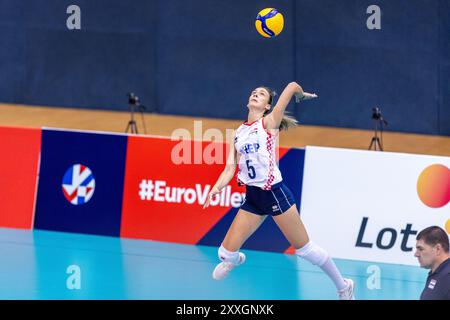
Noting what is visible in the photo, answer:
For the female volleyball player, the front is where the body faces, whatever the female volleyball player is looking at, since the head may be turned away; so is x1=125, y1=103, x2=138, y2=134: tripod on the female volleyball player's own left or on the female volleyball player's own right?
on the female volleyball player's own right

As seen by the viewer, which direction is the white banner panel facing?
toward the camera

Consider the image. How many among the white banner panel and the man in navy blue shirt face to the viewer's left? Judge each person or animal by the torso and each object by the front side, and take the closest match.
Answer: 1

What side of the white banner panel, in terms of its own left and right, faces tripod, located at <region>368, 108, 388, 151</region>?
back

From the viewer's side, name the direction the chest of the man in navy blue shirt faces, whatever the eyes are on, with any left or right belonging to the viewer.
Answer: facing to the left of the viewer

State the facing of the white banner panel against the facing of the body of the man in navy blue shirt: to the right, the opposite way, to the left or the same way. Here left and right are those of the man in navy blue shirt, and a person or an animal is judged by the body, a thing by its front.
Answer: to the left

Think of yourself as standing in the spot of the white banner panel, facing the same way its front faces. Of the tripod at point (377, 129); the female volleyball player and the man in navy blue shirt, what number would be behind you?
1

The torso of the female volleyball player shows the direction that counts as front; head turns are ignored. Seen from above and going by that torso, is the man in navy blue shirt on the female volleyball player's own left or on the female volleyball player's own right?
on the female volleyball player's own left

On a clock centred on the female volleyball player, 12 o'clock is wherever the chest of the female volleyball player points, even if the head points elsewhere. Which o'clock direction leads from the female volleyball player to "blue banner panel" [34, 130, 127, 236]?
The blue banner panel is roughly at 3 o'clock from the female volleyball player.

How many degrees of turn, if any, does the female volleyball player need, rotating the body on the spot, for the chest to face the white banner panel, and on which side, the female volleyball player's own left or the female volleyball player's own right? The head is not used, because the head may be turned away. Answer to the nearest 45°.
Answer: approximately 180°

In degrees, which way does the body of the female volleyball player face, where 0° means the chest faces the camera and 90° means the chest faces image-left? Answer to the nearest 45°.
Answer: approximately 45°

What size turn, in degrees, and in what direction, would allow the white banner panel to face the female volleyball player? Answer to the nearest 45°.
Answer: approximately 45° to its right

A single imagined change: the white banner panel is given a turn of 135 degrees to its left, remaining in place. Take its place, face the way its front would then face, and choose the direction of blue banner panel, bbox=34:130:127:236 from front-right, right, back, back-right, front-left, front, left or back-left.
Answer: back-left

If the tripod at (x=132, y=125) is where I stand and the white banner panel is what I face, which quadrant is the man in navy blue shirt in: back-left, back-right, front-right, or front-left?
front-right
